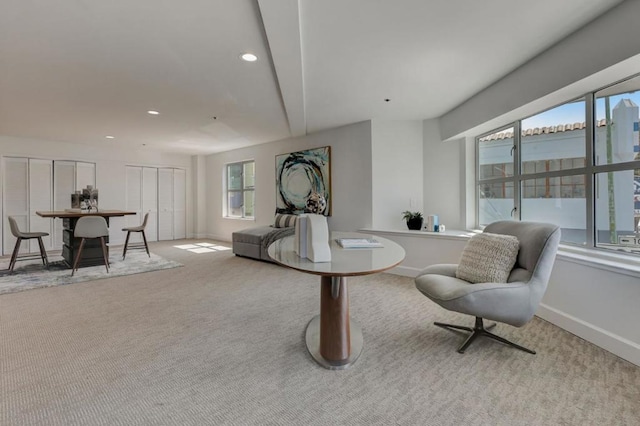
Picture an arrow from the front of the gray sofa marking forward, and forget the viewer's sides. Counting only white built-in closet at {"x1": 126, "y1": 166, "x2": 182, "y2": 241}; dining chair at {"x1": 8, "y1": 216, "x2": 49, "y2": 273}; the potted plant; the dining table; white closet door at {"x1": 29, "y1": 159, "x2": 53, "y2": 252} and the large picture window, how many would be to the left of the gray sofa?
2

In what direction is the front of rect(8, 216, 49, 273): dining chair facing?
to the viewer's right

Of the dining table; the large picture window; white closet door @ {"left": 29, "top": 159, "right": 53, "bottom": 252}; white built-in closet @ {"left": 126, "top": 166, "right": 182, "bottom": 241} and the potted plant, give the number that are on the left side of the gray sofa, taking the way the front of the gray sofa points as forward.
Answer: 2

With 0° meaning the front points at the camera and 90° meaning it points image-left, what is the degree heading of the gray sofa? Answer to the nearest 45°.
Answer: approximately 45°

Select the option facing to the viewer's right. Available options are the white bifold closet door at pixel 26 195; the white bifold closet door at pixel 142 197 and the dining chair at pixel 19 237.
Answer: the dining chair

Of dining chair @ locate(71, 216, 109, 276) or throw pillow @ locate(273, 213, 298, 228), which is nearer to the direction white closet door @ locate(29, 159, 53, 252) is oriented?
the dining chair

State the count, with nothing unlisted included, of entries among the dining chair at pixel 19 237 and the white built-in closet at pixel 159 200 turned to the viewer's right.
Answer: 1

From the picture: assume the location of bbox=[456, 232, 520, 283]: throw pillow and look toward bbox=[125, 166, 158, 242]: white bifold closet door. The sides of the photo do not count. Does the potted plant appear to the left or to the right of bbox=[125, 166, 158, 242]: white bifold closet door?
right

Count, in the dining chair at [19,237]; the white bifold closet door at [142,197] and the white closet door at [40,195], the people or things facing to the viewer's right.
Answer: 1

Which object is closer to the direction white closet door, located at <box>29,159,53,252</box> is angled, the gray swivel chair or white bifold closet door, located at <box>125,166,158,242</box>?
the gray swivel chair

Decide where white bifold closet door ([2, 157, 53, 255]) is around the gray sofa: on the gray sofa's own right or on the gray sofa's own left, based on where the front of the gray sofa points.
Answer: on the gray sofa's own right
